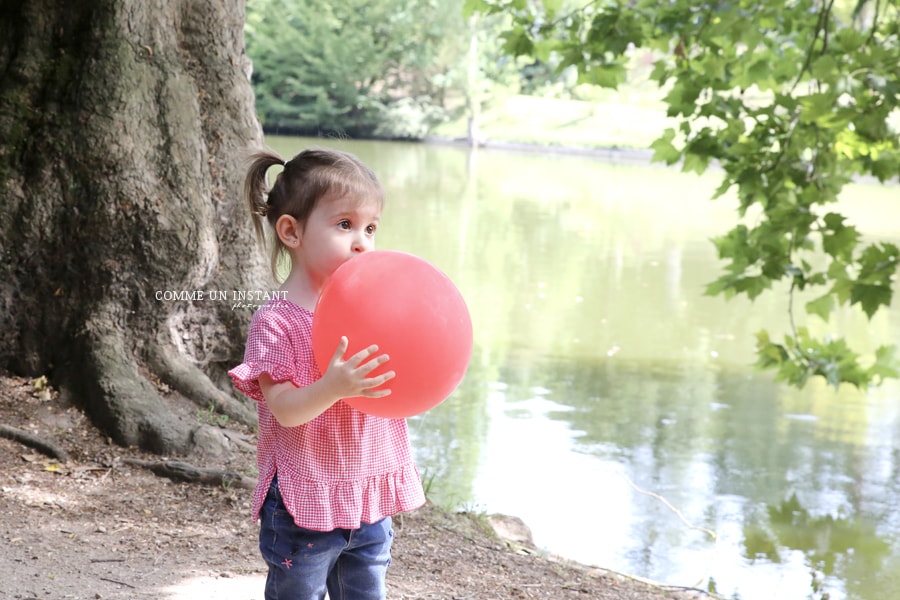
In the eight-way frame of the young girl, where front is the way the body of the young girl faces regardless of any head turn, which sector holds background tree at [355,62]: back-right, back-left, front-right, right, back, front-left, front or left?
back-left

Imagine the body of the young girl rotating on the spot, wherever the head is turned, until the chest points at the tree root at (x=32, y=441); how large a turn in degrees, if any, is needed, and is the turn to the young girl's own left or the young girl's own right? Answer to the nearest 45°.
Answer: approximately 180°

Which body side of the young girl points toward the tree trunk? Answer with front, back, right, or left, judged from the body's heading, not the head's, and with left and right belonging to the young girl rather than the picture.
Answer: back

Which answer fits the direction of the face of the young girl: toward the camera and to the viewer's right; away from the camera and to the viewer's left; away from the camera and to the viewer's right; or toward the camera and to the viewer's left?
toward the camera and to the viewer's right

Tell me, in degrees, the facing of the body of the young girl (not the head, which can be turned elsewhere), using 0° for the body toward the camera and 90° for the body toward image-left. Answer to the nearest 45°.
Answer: approximately 315°
